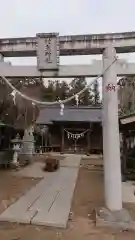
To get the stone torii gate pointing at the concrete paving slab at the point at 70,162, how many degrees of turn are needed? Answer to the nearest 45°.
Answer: approximately 180°

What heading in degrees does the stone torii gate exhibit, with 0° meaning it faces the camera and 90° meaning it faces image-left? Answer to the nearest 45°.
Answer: approximately 0°
